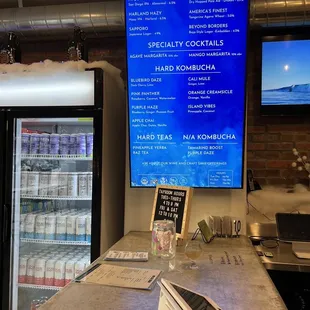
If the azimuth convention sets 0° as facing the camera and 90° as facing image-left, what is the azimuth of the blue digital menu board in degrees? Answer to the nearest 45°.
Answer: approximately 0°

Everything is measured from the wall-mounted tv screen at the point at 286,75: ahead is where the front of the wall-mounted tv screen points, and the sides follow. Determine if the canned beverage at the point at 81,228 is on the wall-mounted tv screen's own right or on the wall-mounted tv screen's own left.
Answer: on the wall-mounted tv screen's own right

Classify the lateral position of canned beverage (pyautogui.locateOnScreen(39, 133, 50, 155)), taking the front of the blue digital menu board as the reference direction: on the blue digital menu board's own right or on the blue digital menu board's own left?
on the blue digital menu board's own right

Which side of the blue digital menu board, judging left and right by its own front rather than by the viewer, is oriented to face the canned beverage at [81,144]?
right

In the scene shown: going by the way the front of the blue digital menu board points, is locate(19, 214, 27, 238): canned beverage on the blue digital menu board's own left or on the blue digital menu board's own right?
on the blue digital menu board's own right

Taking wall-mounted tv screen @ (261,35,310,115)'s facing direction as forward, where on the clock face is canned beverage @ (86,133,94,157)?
The canned beverage is roughly at 2 o'clock from the wall-mounted tv screen.

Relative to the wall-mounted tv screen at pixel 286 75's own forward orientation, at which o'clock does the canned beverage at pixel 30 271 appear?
The canned beverage is roughly at 2 o'clock from the wall-mounted tv screen.
